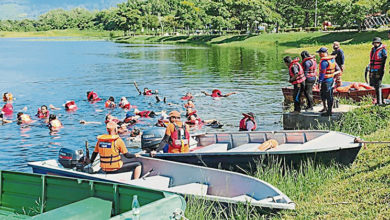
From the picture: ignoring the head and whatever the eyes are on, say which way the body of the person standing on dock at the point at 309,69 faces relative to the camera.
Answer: to the viewer's left

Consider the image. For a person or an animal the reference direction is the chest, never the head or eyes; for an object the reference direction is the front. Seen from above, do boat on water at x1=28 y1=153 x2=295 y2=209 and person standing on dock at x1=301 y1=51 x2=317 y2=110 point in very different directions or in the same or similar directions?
very different directions

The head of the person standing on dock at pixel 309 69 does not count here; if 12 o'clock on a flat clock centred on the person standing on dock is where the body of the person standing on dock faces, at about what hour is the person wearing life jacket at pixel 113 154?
The person wearing life jacket is roughly at 10 o'clock from the person standing on dock.

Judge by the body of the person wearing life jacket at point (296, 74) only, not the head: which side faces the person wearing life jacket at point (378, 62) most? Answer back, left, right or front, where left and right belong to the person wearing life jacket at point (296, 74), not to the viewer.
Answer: back

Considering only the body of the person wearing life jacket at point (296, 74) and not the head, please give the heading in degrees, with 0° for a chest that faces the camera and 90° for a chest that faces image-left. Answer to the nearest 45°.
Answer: approximately 90°

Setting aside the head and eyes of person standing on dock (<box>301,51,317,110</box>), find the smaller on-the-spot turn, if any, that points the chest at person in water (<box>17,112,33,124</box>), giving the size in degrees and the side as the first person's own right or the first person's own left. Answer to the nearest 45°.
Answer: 0° — they already face them

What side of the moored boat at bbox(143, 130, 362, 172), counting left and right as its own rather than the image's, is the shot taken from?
right

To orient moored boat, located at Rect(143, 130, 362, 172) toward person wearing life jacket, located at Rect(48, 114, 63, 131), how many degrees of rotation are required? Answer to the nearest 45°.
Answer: approximately 135° to its left

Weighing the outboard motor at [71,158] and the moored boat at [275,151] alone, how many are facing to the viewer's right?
2

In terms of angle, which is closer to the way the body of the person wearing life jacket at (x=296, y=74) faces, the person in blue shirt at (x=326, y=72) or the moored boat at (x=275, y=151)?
the moored boat

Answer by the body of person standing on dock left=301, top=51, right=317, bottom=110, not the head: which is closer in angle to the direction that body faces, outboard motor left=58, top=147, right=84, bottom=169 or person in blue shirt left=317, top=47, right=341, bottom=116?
the outboard motor

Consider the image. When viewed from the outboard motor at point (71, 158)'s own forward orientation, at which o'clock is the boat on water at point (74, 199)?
The boat on water is roughly at 3 o'clock from the outboard motor.
